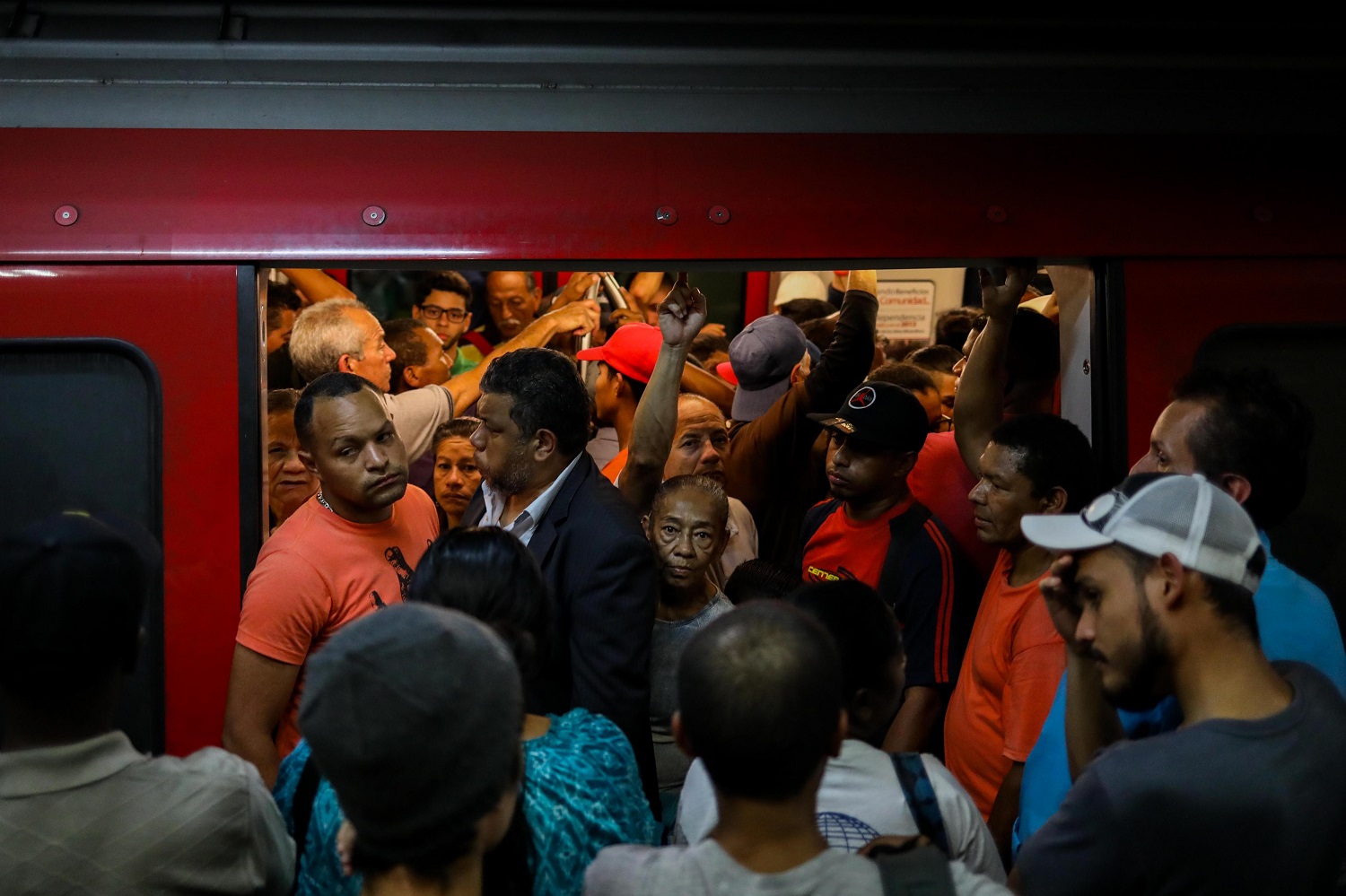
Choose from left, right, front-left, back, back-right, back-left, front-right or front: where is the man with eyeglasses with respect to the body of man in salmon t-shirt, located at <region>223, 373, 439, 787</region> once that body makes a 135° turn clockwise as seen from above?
right

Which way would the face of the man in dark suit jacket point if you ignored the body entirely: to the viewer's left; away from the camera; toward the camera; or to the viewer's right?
to the viewer's left

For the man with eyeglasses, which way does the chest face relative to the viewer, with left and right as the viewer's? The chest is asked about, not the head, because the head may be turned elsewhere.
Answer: facing the viewer

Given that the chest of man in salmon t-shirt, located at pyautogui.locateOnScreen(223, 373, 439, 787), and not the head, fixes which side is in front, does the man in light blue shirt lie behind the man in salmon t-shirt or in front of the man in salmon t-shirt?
in front

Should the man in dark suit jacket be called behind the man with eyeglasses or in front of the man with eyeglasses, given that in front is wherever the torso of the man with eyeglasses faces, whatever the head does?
in front

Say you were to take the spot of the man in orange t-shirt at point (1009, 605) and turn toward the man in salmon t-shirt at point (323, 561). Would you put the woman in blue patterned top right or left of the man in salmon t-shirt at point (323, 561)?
left

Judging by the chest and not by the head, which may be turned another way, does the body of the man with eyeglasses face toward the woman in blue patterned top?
yes

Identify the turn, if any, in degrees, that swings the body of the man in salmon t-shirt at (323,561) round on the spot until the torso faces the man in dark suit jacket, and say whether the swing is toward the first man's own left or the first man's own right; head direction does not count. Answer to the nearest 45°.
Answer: approximately 45° to the first man's own left

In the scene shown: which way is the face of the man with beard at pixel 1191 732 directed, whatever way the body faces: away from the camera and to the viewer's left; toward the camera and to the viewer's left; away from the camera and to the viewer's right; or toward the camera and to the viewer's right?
toward the camera and to the viewer's left
